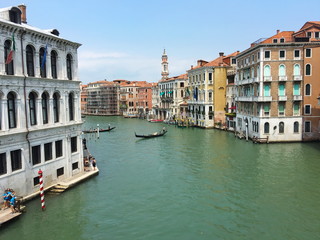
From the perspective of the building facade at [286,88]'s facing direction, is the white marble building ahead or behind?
ahead

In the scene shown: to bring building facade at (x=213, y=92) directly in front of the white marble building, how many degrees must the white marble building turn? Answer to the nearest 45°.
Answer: approximately 90° to its left

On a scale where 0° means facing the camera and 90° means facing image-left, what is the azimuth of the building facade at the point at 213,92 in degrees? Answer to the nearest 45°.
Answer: approximately 45°

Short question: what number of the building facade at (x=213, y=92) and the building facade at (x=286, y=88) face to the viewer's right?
0

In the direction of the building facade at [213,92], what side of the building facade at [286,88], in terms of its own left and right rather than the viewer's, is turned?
right

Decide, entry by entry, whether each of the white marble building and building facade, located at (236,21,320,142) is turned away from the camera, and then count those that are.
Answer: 0

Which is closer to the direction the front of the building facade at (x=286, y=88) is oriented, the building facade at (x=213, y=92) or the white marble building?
the white marble building

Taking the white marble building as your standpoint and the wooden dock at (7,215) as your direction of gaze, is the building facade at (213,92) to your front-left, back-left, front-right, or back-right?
back-left

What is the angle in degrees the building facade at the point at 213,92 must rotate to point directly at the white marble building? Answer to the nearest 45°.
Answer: approximately 45° to its left

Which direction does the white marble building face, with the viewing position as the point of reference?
facing the viewer and to the right of the viewer

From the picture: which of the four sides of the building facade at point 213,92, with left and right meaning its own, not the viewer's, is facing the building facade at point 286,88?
left

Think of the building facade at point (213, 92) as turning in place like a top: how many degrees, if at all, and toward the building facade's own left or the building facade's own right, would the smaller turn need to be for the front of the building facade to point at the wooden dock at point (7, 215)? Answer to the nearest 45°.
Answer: approximately 45° to the building facade's own left

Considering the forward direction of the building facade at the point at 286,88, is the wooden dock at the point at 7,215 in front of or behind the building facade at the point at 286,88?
in front

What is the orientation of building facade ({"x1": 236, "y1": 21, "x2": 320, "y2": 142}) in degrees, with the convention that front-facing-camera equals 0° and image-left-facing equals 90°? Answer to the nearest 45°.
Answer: approximately 45°
